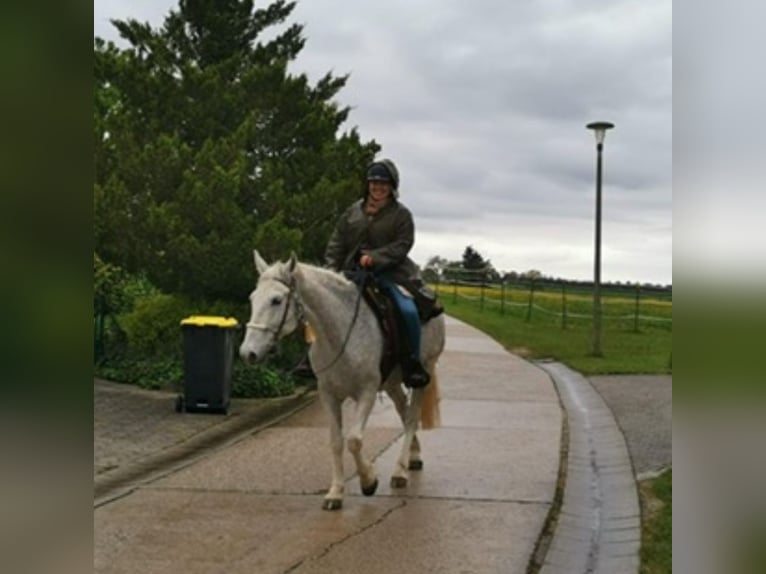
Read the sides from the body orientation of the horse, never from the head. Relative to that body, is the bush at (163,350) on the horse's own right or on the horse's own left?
on the horse's own right

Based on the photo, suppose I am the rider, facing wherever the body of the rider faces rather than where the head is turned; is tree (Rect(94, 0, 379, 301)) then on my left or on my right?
on my right

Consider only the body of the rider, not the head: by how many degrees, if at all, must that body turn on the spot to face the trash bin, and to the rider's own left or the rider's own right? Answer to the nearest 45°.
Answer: approximately 90° to the rider's own right

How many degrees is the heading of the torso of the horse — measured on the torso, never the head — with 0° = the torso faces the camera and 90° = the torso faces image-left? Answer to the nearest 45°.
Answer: approximately 45°

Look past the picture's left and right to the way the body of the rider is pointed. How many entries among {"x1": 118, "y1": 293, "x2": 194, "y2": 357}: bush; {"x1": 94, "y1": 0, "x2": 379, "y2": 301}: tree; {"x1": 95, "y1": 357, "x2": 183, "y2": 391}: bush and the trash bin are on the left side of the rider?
0

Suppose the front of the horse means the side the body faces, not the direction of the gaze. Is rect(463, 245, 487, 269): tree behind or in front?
behind

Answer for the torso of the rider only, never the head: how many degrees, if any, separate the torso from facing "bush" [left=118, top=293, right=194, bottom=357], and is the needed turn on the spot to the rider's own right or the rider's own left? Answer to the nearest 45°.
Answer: approximately 90° to the rider's own right

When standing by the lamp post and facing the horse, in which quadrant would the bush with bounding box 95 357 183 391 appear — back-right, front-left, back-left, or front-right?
front-right

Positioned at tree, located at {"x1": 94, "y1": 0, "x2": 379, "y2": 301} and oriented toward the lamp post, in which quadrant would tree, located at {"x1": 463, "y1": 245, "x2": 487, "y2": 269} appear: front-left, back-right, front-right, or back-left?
front-left

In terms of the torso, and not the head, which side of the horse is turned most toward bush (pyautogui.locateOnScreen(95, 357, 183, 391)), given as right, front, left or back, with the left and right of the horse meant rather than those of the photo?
right

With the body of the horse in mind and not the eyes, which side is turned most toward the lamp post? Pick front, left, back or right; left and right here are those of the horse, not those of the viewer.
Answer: back

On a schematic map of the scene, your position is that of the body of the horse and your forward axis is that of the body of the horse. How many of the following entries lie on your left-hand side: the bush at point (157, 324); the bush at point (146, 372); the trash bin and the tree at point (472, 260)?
0

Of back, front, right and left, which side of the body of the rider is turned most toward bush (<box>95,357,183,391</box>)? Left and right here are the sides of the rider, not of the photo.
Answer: right

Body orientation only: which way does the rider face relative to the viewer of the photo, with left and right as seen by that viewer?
facing the viewer and to the left of the viewer

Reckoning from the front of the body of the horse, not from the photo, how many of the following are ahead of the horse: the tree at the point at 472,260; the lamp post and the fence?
0

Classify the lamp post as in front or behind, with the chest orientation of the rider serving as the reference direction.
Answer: behind

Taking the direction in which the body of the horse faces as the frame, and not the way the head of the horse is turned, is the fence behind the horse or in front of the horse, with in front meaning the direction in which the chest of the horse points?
behind
